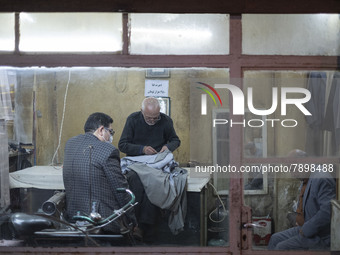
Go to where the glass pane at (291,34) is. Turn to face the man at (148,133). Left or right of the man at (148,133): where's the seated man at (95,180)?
left

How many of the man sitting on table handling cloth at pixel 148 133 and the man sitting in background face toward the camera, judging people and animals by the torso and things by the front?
1

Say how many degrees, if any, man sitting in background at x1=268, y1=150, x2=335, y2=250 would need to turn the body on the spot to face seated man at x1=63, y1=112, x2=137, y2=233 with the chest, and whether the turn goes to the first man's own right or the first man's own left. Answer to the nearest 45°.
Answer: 0° — they already face them

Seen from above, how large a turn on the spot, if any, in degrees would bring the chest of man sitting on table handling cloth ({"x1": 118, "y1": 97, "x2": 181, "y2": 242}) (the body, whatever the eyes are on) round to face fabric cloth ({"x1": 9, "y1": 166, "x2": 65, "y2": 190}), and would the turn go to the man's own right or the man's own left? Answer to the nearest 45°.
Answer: approximately 90° to the man's own right

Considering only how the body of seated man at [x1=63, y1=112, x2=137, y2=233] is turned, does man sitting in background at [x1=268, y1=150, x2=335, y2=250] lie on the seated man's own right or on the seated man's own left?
on the seated man's own right

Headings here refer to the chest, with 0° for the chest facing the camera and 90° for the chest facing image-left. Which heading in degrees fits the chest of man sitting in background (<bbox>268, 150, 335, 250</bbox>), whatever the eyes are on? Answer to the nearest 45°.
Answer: approximately 90°

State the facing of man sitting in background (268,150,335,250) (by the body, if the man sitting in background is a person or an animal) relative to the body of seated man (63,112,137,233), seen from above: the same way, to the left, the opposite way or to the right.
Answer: to the left
